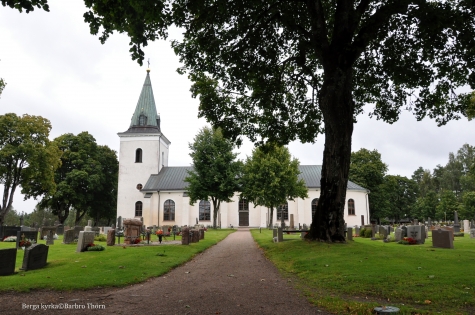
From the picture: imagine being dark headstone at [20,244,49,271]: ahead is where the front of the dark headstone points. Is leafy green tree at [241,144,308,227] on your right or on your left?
on your left

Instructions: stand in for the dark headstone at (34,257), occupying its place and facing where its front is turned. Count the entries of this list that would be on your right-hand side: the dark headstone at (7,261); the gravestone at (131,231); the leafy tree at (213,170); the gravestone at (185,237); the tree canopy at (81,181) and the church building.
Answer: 1

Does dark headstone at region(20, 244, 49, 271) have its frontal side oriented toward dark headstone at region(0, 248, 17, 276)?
no

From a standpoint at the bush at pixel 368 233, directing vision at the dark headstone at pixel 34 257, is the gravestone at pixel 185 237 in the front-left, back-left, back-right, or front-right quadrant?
front-right

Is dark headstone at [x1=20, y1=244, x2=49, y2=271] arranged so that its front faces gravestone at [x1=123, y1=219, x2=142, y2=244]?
no

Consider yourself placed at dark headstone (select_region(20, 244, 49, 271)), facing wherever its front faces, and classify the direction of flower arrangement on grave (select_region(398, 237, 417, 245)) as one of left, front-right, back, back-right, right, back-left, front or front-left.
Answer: front-left

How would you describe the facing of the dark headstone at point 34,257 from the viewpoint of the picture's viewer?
facing the viewer and to the right of the viewer

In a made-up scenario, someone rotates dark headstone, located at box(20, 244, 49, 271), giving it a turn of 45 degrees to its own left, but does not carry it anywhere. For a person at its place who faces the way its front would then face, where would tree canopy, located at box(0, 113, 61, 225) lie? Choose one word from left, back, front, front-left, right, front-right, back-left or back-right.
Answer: left

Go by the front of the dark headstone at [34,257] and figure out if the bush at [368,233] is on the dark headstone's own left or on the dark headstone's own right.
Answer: on the dark headstone's own left

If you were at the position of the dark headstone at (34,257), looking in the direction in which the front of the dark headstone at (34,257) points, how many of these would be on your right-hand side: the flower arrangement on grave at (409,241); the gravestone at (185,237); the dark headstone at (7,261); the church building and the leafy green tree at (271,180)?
1

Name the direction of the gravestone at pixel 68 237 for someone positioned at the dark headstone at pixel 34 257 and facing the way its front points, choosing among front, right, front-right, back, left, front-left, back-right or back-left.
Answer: back-left

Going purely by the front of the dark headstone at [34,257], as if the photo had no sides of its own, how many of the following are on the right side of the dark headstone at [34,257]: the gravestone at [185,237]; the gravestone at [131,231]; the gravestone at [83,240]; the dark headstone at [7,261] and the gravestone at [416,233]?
1
